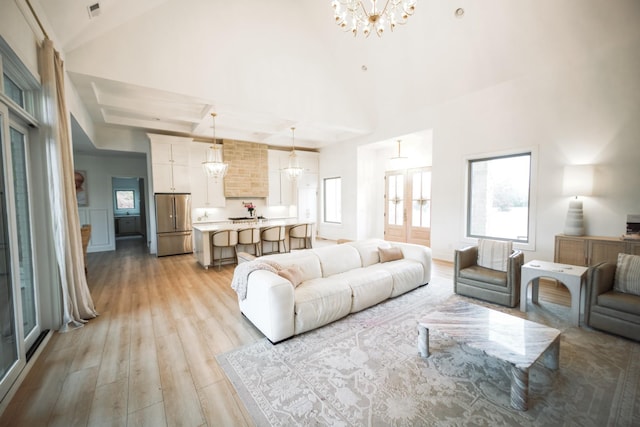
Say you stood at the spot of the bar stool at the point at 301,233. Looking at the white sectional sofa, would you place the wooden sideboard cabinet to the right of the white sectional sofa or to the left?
left

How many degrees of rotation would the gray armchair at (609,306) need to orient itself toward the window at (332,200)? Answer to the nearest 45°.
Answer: approximately 45° to its right

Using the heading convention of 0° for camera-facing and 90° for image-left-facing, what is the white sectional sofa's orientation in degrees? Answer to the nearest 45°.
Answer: approximately 315°

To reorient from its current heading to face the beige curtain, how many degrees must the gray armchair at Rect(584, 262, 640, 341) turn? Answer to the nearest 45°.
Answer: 0° — it already faces it

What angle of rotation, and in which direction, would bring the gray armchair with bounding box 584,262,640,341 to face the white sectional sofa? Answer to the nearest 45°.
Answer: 0° — it already faces it

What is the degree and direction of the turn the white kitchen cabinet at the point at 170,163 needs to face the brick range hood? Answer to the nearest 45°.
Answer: approximately 90° to its left

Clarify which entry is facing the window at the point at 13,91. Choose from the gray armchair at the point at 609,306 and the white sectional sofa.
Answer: the gray armchair

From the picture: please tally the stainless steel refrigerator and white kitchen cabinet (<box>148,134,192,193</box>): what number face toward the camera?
2

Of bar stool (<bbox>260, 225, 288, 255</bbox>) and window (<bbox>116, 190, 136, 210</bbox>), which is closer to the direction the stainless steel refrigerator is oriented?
the bar stool

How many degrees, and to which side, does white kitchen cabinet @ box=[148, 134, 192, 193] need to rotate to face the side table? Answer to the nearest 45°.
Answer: approximately 45° to its left

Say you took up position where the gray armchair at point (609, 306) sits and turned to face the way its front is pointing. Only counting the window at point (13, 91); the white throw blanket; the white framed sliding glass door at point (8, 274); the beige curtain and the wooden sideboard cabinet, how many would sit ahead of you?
4

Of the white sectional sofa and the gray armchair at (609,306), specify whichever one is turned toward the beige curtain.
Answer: the gray armchair

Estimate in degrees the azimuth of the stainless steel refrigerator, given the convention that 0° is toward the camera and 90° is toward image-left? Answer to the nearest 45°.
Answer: approximately 0°
